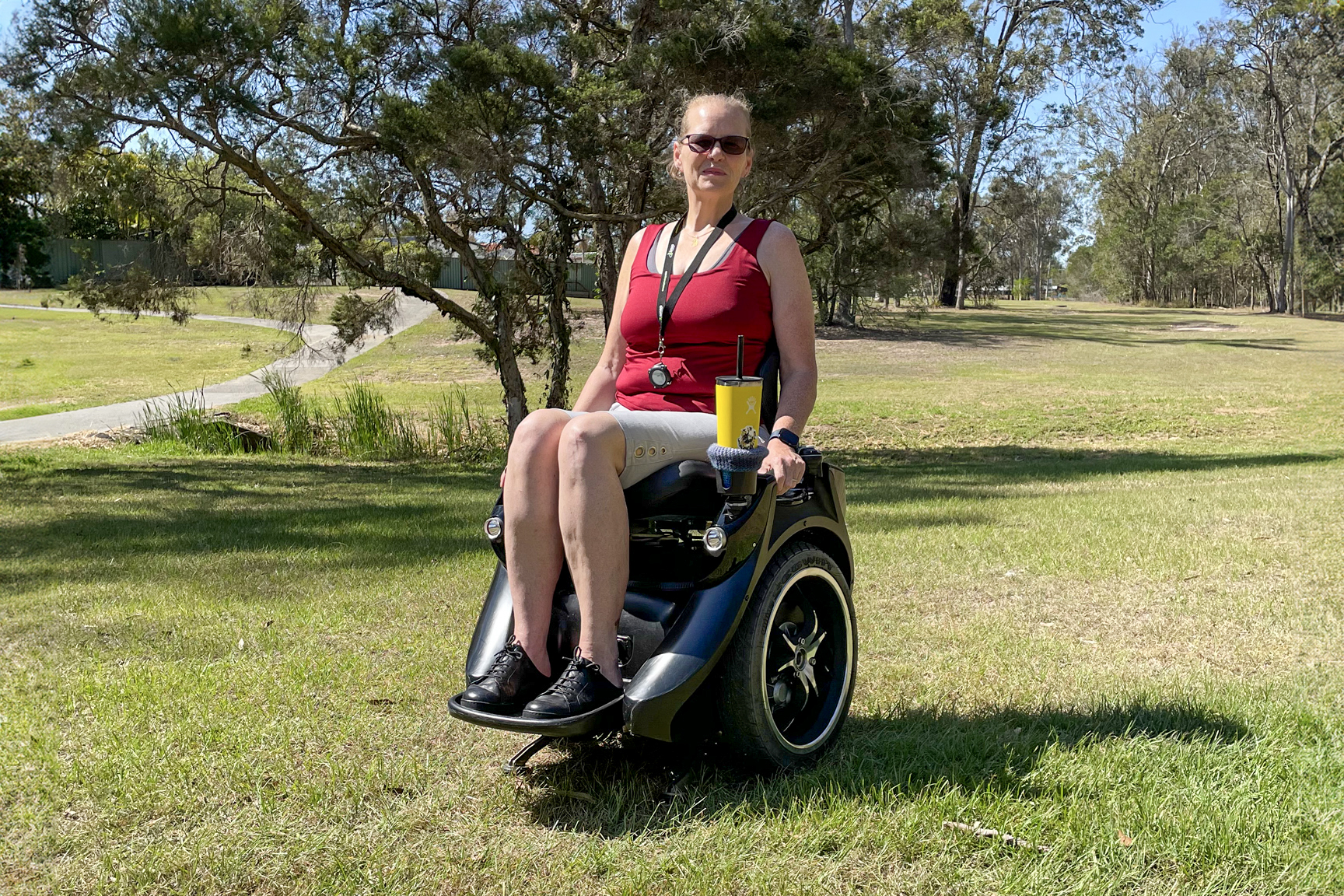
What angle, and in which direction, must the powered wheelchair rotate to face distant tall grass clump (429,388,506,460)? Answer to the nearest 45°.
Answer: approximately 135° to its right

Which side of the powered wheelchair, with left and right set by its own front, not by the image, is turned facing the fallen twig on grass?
left

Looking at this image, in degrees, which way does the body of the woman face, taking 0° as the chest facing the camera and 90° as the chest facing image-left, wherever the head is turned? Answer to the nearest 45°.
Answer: approximately 45°

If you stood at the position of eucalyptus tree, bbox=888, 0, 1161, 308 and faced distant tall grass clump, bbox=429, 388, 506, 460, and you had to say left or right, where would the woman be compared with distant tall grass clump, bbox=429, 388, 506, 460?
left

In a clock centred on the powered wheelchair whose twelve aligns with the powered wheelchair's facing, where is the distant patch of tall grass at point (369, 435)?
The distant patch of tall grass is roughly at 4 o'clock from the powered wheelchair.

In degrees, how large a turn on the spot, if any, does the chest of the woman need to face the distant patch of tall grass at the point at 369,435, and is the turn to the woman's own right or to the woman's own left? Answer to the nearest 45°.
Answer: approximately 135° to the woman's own right

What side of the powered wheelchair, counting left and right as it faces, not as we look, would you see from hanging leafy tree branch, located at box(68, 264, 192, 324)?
right

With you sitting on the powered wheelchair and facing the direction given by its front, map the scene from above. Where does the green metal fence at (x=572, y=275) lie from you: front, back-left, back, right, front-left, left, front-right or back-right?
back-right
